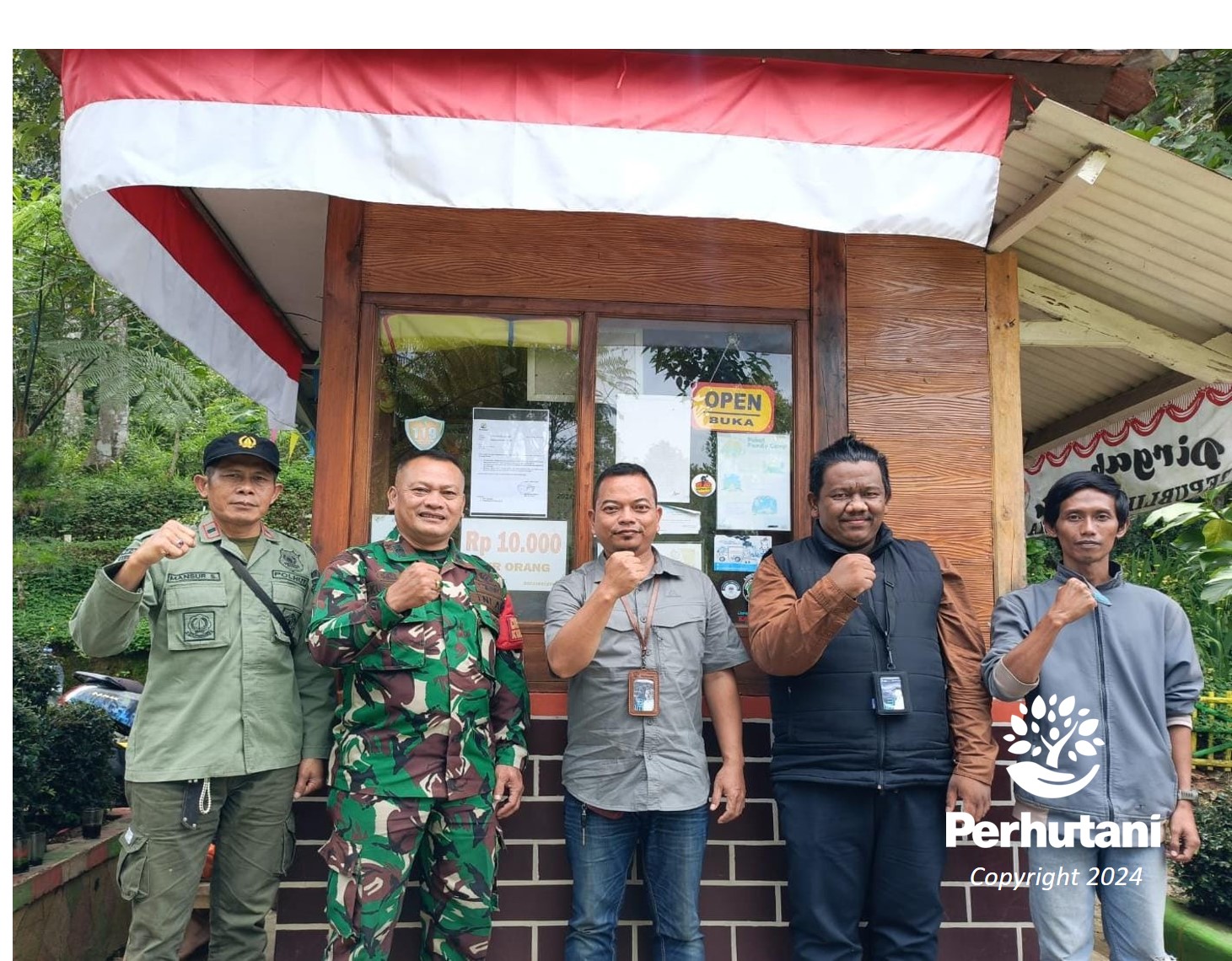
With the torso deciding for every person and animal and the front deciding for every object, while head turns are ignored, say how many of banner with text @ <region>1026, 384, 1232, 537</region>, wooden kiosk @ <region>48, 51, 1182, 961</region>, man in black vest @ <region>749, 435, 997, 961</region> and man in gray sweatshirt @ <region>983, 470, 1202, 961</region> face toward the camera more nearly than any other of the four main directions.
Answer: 3

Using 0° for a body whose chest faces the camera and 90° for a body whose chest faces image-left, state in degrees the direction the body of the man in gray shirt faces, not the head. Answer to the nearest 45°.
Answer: approximately 0°

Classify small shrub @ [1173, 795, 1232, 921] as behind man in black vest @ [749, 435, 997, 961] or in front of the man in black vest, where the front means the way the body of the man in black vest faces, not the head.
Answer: behind

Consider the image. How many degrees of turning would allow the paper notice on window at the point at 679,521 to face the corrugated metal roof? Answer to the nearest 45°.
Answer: approximately 90° to its left

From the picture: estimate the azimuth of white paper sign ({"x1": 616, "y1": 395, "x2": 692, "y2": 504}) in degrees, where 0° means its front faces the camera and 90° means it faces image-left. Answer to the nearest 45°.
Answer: approximately 0°

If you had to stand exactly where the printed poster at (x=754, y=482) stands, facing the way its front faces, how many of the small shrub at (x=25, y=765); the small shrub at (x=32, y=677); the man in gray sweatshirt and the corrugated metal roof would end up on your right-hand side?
2
